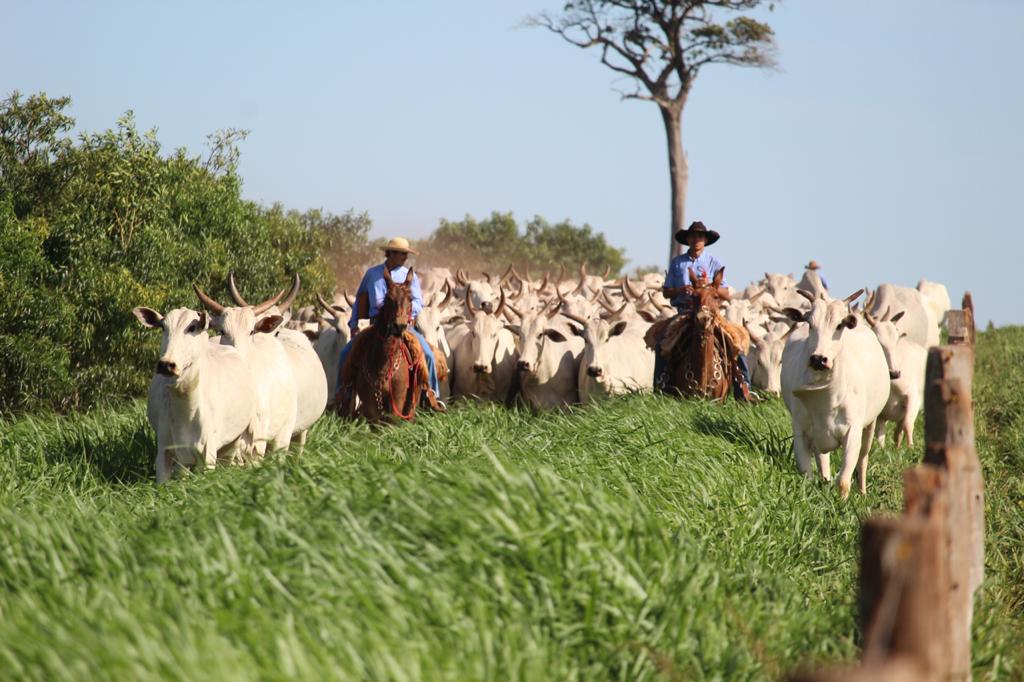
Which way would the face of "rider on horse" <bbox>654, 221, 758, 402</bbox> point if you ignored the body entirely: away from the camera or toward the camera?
toward the camera

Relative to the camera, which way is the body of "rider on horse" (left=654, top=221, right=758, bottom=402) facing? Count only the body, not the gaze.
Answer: toward the camera

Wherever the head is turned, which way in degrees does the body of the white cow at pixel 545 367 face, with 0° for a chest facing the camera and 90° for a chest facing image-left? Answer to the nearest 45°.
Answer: approximately 45°

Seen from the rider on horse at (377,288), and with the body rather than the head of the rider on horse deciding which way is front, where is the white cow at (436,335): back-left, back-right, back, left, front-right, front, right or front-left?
back

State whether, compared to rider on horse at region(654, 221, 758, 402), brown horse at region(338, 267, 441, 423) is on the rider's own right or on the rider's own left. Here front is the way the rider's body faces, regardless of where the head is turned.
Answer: on the rider's own right

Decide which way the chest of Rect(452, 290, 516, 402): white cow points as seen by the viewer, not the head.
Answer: toward the camera

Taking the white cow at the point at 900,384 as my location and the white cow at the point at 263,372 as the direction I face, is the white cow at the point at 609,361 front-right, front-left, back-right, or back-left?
front-right

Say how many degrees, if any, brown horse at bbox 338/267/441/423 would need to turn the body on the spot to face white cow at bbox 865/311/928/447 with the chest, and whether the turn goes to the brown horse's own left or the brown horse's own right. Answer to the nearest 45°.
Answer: approximately 90° to the brown horse's own left

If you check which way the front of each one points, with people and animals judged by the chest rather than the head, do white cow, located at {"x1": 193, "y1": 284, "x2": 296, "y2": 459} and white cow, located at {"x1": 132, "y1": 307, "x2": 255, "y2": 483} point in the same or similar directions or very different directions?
same or similar directions

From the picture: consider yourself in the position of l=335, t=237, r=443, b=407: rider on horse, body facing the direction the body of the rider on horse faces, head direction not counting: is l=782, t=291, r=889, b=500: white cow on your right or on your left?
on your left

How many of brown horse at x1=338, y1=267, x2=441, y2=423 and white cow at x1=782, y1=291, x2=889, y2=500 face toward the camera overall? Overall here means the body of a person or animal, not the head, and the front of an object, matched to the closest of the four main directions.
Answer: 2

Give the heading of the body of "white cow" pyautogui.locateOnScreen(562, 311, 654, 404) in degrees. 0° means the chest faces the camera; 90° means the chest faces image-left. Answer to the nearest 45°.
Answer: approximately 45°

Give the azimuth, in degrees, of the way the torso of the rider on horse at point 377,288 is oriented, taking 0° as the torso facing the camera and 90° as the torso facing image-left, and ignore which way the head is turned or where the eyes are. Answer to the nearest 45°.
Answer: approximately 0°

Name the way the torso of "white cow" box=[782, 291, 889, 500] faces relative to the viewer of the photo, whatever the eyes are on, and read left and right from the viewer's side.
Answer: facing the viewer
